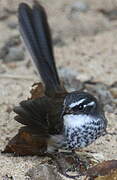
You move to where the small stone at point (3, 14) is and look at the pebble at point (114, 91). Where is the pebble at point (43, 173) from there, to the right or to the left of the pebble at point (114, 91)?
right

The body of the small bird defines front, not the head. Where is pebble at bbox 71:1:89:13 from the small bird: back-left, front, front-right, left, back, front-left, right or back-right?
back-left

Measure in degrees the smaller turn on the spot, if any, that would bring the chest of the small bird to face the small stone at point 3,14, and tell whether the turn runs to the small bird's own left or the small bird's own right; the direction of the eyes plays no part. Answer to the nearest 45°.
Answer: approximately 135° to the small bird's own left

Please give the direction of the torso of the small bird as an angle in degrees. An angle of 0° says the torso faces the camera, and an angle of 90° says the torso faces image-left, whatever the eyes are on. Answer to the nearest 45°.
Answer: approximately 315°

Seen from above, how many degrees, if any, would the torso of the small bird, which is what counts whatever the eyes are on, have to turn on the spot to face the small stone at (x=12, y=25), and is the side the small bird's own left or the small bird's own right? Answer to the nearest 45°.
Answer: approximately 135° to the small bird's own left

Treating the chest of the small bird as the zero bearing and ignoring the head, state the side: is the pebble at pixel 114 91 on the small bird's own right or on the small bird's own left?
on the small bird's own left
